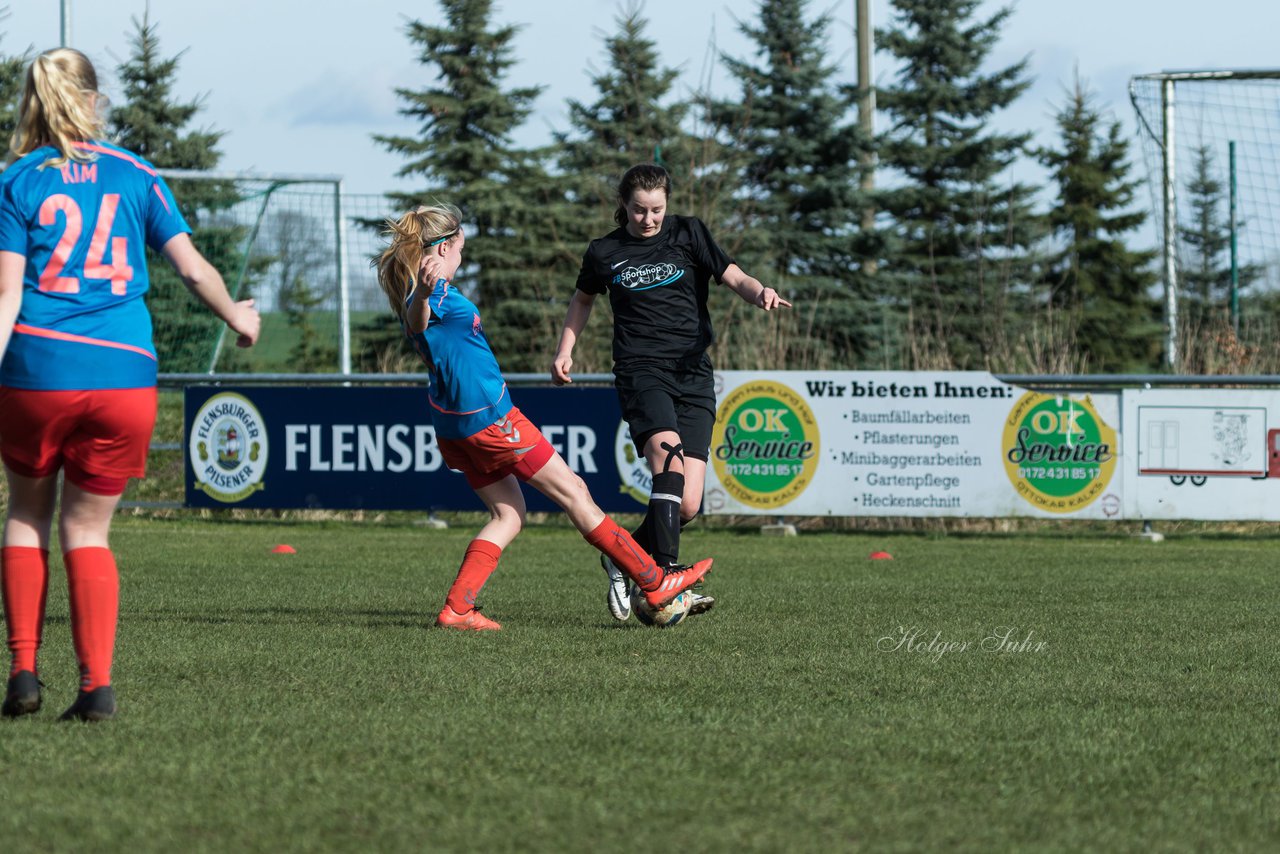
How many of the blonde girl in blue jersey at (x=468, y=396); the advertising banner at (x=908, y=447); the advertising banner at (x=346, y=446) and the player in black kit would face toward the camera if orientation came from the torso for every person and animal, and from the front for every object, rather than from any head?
3

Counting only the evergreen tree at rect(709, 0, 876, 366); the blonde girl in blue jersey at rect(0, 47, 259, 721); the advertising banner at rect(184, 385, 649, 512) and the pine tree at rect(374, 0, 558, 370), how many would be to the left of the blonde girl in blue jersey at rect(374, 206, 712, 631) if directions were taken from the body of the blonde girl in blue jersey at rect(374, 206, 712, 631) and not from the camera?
3

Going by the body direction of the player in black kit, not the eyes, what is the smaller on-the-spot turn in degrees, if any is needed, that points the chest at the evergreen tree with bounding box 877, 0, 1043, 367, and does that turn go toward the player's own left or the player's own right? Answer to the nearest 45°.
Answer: approximately 180°

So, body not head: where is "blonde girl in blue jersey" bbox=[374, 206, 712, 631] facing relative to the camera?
to the viewer's right

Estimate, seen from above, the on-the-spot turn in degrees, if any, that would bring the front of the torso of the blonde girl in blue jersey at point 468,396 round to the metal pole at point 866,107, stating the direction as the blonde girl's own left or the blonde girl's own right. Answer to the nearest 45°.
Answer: approximately 90° to the blonde girl's own left

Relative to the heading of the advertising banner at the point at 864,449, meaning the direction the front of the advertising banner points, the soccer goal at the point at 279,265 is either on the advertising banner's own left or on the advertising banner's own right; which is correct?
on the advertising banner's own right

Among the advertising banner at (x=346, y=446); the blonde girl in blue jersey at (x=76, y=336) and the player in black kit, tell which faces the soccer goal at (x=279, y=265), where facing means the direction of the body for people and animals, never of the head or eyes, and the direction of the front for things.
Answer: the blonde girl in blue jersey

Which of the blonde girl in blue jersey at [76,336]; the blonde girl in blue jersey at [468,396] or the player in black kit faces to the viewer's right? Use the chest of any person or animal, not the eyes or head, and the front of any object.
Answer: the blonde girl in blue jersey at [468,396]

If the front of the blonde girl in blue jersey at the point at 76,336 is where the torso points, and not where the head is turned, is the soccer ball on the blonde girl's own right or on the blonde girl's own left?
on the blonde girl's own right

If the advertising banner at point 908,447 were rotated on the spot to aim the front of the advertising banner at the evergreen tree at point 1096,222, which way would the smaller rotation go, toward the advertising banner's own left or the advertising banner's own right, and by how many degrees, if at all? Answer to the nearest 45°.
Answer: approximately 180°

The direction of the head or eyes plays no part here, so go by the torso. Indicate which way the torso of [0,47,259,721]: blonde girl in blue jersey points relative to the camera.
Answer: away from the camera
